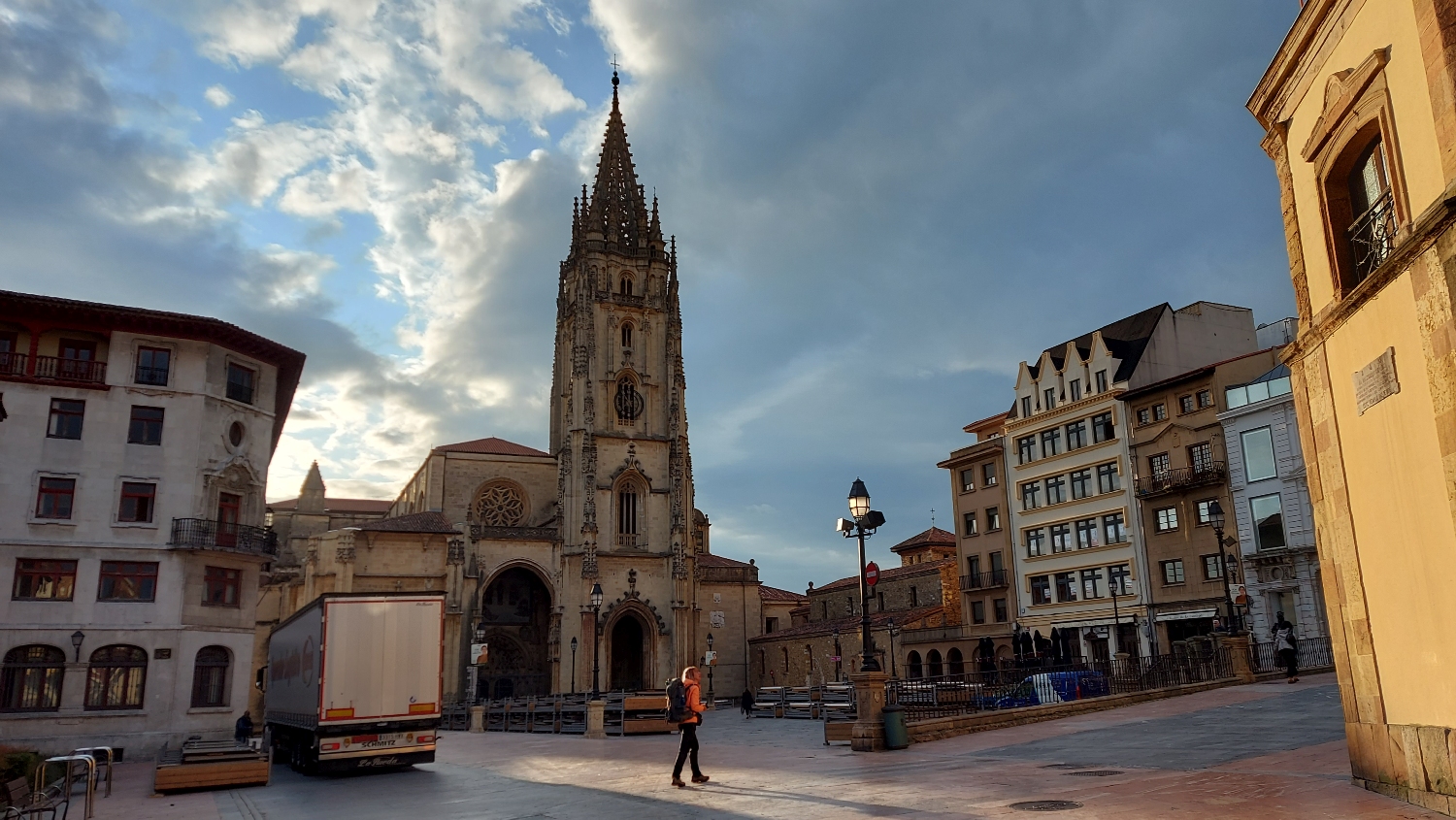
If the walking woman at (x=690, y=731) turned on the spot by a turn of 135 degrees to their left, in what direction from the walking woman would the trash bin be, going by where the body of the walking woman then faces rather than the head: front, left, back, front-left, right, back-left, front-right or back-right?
right

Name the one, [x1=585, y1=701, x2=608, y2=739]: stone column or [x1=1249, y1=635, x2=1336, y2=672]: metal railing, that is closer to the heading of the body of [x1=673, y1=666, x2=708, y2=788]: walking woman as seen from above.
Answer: the metal railing

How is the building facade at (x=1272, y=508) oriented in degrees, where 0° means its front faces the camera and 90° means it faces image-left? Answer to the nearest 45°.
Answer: approximately 45°

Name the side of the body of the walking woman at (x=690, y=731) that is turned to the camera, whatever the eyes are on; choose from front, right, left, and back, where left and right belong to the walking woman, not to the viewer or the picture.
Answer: right

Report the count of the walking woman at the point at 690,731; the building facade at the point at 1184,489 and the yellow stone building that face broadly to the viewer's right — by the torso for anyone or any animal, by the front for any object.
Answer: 1

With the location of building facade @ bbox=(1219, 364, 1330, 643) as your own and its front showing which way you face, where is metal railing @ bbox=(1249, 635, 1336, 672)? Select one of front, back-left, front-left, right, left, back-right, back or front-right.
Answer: front-left

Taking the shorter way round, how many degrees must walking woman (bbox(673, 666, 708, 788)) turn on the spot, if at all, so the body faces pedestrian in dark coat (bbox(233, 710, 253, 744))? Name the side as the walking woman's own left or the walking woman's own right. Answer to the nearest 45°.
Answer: approximately 135° to the walking woman's own left

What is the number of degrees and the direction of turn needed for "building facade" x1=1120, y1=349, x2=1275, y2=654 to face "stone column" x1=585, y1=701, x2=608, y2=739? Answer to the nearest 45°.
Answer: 0° — it already faces it

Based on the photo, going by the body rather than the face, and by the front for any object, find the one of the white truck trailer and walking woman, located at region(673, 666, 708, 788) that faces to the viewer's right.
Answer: the walking woman

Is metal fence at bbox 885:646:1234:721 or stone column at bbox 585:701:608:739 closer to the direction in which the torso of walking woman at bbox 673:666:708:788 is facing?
the metal fence

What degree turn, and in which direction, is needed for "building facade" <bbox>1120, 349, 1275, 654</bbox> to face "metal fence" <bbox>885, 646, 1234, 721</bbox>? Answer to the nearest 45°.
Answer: approximately 45° to its left

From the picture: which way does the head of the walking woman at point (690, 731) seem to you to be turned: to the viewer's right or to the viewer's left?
to the viewer's right

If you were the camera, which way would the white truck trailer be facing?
facing away from the viewer

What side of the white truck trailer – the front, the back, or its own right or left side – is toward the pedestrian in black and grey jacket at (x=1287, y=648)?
right

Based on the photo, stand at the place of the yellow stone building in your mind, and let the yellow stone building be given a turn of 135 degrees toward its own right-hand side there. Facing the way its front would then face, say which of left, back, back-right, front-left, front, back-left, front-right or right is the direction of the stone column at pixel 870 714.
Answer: front-left
